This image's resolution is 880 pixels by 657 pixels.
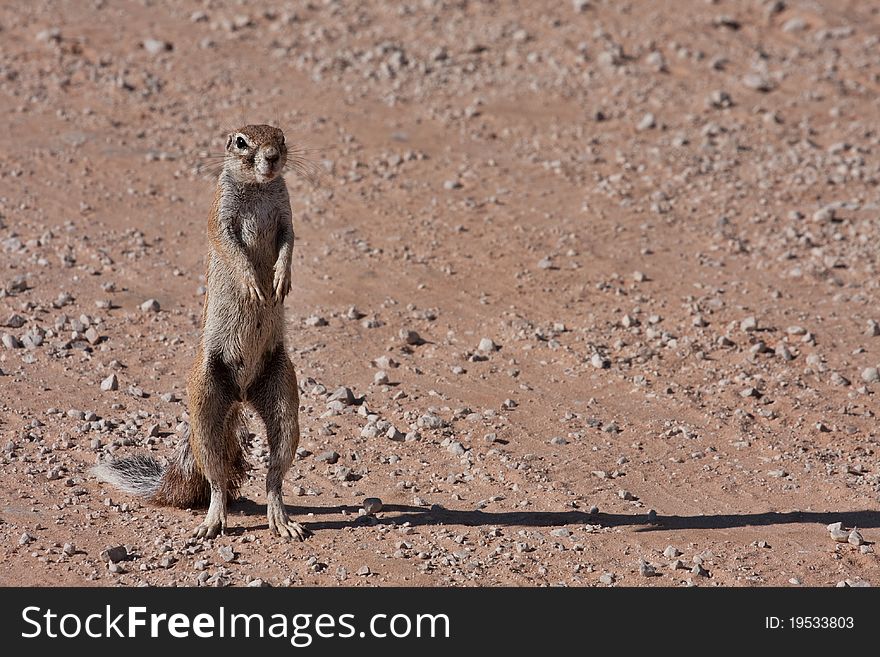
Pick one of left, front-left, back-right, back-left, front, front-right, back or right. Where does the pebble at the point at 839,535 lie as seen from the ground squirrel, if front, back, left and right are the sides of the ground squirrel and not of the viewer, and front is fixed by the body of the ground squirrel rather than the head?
front-left

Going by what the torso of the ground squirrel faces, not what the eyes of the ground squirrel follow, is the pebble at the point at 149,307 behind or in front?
behind

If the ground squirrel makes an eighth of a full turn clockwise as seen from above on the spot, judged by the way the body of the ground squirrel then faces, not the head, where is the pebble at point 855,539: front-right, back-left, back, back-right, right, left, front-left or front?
left

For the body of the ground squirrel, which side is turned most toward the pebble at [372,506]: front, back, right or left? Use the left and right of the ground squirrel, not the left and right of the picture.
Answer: left

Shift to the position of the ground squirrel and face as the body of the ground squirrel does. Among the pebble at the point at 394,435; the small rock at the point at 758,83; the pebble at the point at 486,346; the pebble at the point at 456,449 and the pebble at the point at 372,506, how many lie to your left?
5

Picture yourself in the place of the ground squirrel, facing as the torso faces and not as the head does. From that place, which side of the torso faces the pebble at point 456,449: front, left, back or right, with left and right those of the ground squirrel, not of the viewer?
left

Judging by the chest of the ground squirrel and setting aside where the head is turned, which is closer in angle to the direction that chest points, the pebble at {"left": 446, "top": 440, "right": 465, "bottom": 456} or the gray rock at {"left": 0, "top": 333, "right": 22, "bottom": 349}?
the pebble

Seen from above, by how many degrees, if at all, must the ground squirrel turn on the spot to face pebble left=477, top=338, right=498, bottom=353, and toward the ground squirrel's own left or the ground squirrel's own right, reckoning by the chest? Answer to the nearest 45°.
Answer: approximately 90° to the ground squirrel's own left

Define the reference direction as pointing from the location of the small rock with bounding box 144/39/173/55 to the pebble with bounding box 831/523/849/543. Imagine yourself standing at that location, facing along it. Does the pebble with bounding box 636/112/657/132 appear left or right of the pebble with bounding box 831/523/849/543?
left

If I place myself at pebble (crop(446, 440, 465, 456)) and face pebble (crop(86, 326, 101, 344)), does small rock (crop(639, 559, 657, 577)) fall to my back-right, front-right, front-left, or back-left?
back-left

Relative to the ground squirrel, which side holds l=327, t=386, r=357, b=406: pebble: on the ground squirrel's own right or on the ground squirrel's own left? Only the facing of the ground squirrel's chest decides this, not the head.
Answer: on the ground squirrel's own left

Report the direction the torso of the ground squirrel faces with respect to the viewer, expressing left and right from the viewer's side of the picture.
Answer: facing the viewer and to the right of the viewer
